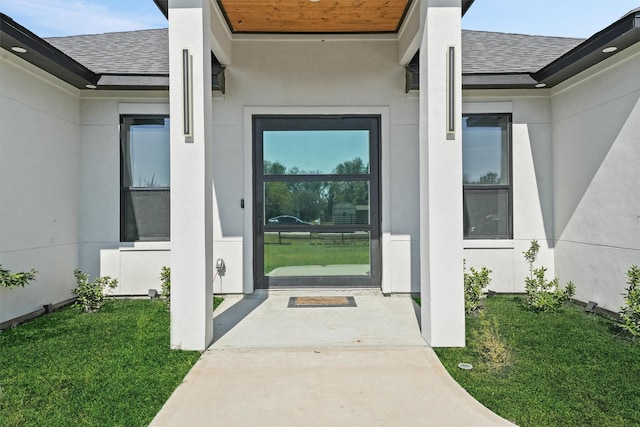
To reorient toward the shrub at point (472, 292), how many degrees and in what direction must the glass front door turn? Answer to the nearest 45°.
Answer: approximately 45° to its left

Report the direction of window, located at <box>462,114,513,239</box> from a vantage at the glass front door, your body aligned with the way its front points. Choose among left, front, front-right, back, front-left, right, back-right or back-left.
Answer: left

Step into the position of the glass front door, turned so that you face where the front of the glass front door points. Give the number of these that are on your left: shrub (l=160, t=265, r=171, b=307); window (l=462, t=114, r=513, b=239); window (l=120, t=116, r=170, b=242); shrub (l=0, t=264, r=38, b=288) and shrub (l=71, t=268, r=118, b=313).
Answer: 1

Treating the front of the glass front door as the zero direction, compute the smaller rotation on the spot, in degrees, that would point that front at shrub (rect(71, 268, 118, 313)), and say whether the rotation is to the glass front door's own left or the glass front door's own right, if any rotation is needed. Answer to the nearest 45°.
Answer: approximately 90° to the glass front door's own right

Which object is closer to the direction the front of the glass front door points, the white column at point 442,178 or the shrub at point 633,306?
the white column

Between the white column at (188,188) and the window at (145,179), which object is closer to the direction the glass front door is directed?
the white column

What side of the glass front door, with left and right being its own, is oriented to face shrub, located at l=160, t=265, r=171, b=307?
right

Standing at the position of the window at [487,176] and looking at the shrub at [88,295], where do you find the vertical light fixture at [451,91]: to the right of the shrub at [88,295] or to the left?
left

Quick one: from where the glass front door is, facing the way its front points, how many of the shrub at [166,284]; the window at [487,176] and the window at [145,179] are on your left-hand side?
1

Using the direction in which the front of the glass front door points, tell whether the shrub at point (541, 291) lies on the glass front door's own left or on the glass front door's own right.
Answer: on the glass front door's own left

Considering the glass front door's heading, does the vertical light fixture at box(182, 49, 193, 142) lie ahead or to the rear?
ahead

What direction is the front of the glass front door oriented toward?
toward the camera

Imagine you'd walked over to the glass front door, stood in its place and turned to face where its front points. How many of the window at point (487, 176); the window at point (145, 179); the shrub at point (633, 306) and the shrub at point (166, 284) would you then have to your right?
2

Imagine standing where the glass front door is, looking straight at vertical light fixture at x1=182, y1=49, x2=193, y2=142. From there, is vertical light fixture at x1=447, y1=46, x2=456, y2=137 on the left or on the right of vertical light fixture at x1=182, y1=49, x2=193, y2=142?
left

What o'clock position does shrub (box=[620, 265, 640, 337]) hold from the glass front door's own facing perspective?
The shrub is roughly at 10 o'clock from the glass front door.

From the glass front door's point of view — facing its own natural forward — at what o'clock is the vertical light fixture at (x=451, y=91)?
The vertical light fixture is roughly at 11 o'clock from the glass front door.
